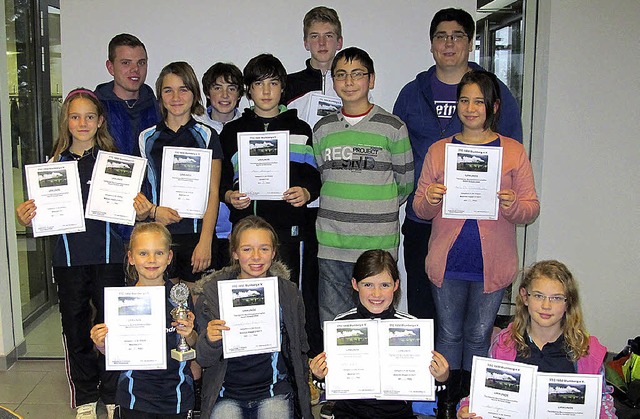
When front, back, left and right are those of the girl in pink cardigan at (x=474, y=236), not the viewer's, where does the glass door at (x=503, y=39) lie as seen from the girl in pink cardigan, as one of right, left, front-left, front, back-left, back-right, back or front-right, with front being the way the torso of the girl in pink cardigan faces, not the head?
back

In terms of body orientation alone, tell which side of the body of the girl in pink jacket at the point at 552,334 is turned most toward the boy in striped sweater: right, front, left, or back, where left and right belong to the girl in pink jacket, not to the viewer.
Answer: right

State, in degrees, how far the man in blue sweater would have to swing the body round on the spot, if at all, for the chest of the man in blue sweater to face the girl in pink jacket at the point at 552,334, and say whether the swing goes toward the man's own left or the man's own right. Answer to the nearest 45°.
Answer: approximately 45° to the man's own left

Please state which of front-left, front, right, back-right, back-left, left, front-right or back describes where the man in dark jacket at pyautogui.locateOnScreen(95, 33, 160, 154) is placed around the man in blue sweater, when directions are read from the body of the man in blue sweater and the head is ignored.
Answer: right

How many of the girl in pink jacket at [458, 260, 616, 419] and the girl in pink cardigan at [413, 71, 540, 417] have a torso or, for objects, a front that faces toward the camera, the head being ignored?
2

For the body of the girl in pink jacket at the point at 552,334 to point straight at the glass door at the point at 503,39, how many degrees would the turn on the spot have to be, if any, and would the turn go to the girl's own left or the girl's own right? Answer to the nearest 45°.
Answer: approximately 180°

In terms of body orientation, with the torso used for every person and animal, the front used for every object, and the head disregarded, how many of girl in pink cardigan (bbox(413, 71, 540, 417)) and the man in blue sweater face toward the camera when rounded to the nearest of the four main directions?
2

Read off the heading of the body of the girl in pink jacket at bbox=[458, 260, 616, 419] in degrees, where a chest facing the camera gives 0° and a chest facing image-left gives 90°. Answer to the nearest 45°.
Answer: approximately 0°

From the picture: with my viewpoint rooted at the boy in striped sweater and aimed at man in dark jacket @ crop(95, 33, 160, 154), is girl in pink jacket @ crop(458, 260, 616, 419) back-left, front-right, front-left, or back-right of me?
back-left
